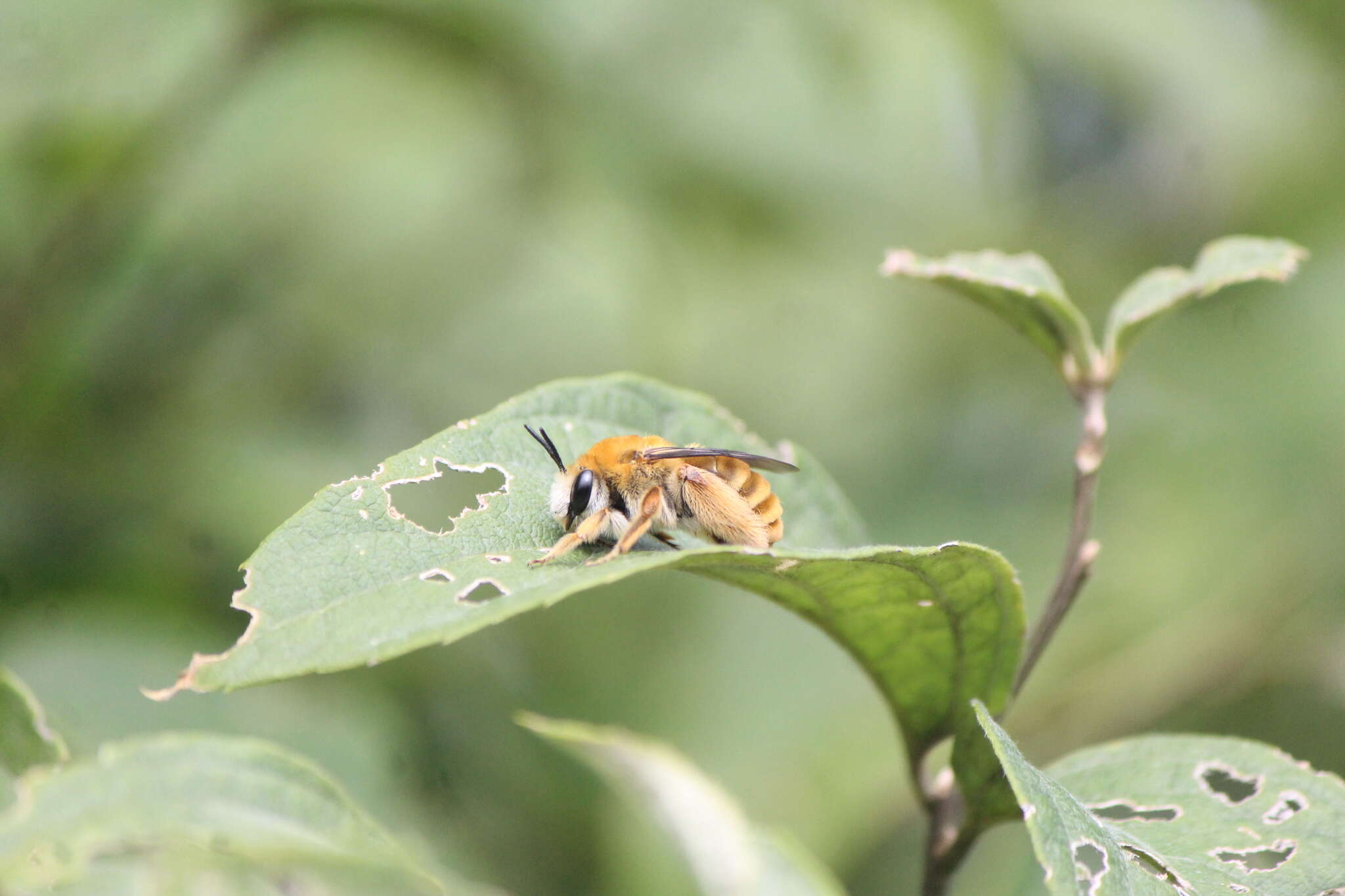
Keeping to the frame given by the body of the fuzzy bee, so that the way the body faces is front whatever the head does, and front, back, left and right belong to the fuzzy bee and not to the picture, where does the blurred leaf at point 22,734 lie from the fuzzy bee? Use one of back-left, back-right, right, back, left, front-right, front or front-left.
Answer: front-left

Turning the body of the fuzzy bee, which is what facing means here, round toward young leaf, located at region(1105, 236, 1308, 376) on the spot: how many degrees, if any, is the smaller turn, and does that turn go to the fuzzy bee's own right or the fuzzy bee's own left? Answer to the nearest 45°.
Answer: approximately 180°

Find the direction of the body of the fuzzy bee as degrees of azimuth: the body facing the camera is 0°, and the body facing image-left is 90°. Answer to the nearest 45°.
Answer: approximately 90°

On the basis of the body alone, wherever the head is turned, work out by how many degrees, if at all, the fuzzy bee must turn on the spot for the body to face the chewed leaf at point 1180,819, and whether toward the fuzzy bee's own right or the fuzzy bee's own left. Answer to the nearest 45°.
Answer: approximately 135° to the fuzzy bee's own left
